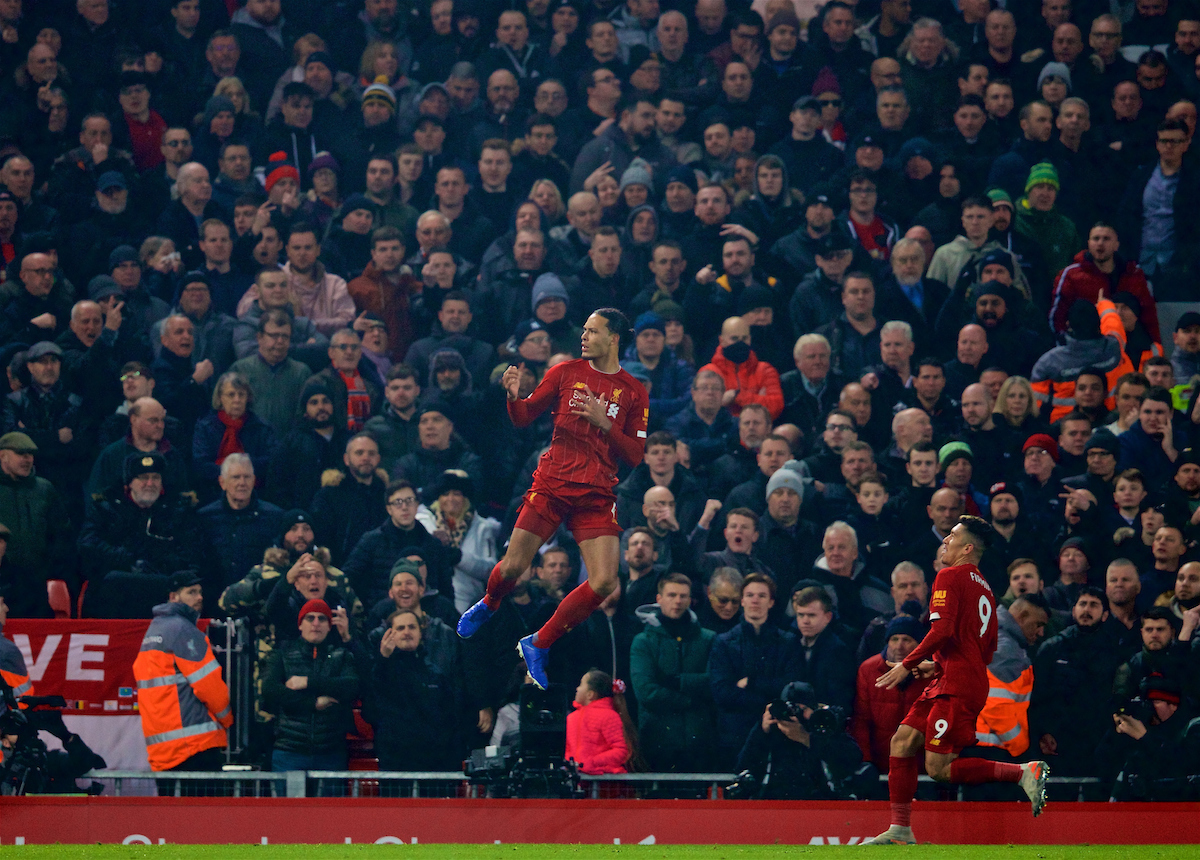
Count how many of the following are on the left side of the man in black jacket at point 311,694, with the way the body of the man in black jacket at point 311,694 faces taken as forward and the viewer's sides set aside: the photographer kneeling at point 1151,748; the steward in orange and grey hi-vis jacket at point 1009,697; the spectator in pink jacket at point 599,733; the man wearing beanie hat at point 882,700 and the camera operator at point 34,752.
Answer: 4

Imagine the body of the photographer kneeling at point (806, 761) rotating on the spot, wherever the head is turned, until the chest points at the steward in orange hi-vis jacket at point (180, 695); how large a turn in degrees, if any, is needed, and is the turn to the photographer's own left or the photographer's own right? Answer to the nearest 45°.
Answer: approximately 90° to the photographer's own right

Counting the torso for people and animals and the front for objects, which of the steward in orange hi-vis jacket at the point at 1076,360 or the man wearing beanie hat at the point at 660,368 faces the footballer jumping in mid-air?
the man wearing beanie hat

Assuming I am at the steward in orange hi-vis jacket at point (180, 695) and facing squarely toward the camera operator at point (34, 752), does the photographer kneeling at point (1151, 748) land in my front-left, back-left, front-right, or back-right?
back-left

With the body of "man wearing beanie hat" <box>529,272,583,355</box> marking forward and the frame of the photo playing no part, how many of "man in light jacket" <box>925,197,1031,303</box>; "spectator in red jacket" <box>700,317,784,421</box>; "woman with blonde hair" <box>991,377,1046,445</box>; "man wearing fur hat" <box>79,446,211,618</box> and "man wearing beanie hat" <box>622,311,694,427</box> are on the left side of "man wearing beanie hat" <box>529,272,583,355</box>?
4

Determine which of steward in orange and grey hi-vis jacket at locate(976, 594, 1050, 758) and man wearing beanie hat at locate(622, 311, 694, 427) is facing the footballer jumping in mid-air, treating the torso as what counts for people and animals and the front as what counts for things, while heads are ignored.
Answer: the man wearing beanie hat

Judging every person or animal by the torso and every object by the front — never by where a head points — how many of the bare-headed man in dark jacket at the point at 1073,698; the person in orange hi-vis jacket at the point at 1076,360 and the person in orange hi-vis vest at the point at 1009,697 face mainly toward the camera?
1

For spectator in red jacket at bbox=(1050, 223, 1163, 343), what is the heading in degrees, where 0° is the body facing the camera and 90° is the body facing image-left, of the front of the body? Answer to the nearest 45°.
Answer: approximately 0°

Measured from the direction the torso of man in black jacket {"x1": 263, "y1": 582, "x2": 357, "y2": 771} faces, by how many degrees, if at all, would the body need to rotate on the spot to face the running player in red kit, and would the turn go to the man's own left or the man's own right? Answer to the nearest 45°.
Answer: approximately 45° to the man's own left

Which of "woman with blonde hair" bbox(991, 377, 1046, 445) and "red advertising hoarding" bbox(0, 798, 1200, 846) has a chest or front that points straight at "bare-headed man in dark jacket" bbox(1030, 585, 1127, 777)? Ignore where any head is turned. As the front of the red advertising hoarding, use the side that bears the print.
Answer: the woman with blonde hair

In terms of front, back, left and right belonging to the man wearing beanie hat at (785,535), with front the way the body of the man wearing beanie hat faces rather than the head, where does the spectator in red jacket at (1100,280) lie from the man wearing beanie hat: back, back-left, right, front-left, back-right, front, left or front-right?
back-left

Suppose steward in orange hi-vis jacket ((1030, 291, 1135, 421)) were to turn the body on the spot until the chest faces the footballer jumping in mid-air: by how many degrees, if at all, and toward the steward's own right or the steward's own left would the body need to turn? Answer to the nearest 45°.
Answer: approximately 135° to the steward's own left

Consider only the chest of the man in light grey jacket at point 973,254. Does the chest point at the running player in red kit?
yes
